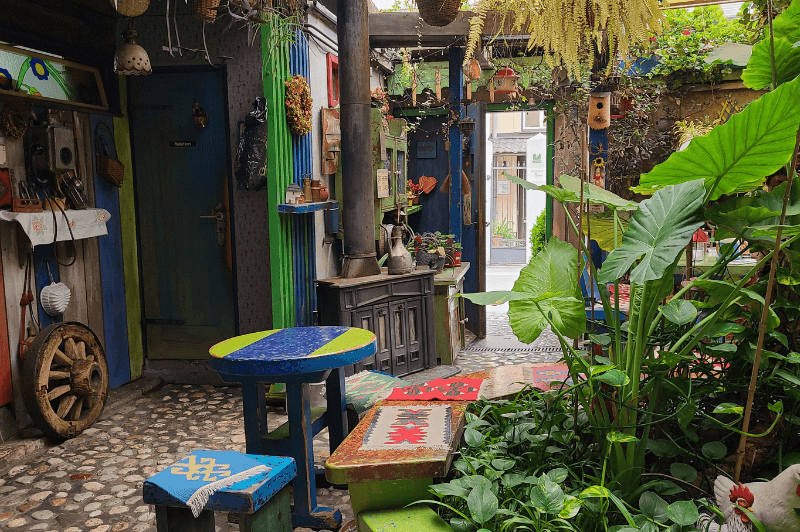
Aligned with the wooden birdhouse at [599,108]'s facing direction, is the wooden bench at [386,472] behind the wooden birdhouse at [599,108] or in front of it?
in front

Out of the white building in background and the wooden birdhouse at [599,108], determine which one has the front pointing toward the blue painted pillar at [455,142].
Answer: the white building in background

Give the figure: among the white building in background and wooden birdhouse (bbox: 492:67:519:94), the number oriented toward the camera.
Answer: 2

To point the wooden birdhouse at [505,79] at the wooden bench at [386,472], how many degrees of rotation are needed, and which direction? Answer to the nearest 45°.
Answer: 0° — it already faces it

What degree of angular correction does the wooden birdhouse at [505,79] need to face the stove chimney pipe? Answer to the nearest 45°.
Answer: approximately 45° to its right

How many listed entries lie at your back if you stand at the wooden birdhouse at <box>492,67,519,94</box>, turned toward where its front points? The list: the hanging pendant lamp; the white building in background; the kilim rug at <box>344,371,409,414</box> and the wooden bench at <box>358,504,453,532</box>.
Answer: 1

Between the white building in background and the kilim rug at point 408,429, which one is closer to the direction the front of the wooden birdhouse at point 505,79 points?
the kilim rug

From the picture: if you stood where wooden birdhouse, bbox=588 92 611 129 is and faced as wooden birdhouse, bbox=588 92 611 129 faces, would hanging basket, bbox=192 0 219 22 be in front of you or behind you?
in front

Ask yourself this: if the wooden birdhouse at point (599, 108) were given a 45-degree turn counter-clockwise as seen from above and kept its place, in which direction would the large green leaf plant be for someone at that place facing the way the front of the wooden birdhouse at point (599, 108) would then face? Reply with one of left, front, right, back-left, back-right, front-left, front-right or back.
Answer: front-right

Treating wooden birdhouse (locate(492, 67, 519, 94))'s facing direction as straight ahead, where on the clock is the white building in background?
The white building in background is roughly at 6 o'clock from the wooden birdhouse.

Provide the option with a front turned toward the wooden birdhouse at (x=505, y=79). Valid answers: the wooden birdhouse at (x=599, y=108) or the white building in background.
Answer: the white building in background

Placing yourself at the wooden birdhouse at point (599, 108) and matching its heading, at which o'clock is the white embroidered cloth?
The white embroidered cloth is roughly at 2 o'clock from the wooden birdhouse.
